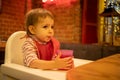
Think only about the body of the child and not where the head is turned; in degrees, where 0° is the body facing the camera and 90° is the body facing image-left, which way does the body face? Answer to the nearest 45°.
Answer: approximately 315°
